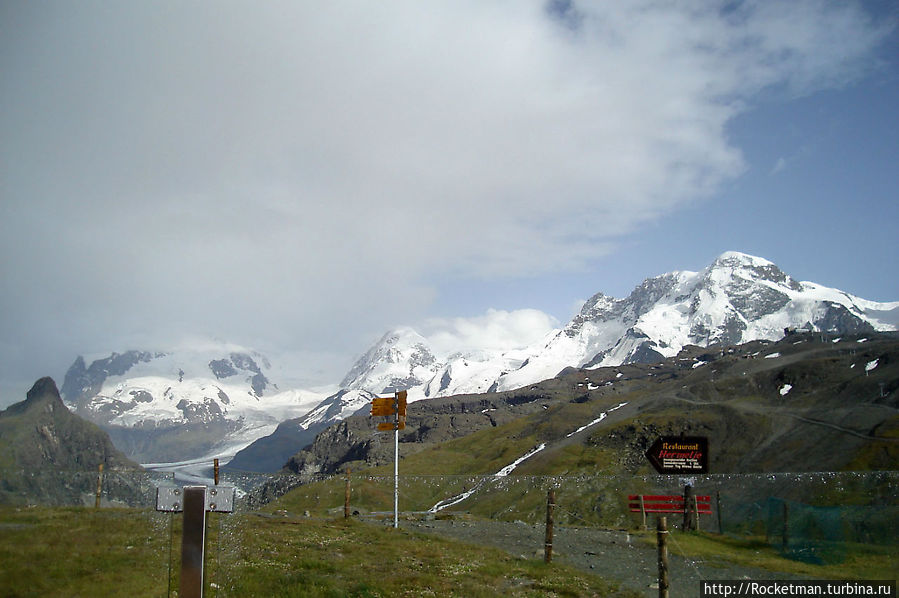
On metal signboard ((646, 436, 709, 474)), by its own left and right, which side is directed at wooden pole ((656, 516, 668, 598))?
front

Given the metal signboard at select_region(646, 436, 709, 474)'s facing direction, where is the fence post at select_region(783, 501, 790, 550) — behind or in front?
in front

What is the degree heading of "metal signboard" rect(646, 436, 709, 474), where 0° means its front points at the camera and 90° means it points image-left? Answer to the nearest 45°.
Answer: approximately 0°

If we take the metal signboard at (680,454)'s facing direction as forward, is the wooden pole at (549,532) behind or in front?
in front
